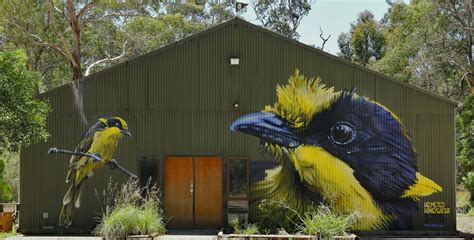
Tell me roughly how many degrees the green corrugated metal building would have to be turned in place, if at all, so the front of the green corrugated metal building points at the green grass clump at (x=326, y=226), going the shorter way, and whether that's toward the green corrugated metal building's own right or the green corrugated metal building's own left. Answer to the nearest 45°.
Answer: approximately 45° to the green corrugated metal building's own left

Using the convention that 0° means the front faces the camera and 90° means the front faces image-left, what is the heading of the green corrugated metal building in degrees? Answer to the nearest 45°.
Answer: approximately 0°

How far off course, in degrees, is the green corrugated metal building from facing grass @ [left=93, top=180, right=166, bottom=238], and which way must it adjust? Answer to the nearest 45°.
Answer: approximately 45° to its right
